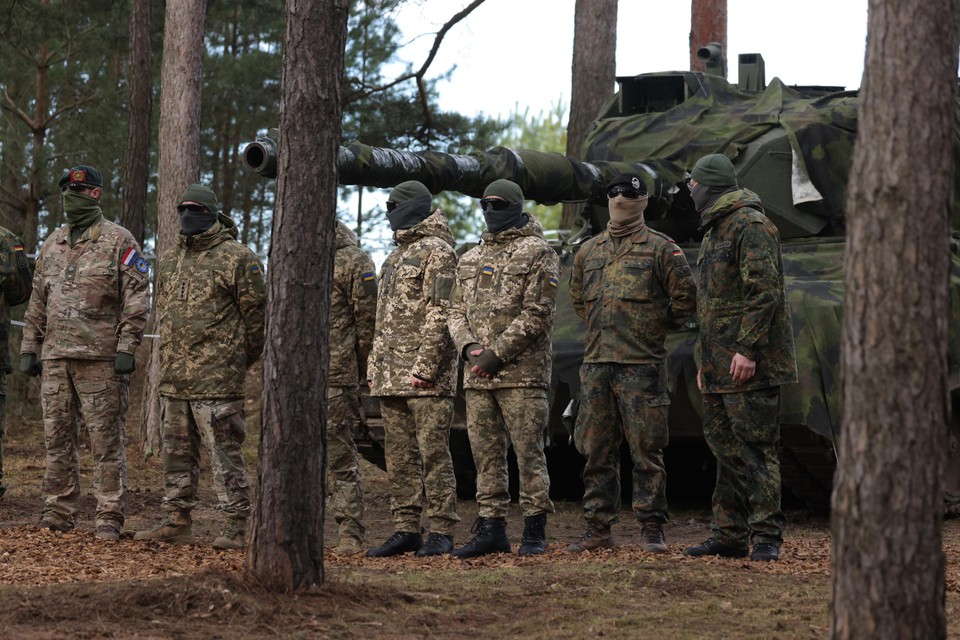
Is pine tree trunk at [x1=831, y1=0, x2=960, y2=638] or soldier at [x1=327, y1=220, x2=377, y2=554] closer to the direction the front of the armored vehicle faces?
the soldier

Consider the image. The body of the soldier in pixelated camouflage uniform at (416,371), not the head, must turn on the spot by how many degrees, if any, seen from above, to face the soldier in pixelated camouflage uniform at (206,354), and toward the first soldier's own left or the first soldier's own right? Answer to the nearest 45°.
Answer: approximately 45° to the first soldier's own right

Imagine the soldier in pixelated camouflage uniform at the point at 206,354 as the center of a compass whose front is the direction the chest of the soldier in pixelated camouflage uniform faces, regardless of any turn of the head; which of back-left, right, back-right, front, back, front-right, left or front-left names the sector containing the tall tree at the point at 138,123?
back-right

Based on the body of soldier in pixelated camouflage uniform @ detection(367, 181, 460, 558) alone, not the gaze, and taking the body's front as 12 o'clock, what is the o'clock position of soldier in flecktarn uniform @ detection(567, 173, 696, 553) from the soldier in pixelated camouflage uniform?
The soldier in flecktarn uniform is roughly at 8 o'clock from the soldier in pixelated camouflage uniform.

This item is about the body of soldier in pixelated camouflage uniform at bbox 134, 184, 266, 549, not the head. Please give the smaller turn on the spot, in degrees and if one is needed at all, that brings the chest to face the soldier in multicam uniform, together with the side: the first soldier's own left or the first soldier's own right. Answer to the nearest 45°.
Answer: approximately 90° to the first soldier's own right

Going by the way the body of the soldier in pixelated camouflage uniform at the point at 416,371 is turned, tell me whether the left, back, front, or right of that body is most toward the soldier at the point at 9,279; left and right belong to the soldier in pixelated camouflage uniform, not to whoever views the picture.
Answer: right

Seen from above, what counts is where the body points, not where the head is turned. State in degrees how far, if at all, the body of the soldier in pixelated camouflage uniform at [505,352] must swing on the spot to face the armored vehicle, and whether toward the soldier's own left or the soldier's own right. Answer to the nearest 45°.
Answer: approximately 180°

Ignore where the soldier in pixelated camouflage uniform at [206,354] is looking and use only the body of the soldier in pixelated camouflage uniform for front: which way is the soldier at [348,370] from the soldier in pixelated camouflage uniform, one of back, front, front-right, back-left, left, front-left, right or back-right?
back-left

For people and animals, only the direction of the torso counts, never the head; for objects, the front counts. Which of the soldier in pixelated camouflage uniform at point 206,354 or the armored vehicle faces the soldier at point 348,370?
the armored vehicle
